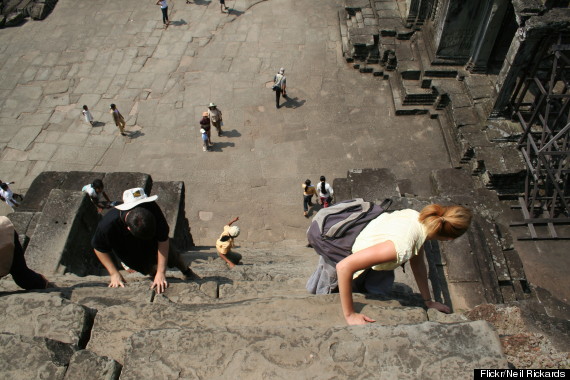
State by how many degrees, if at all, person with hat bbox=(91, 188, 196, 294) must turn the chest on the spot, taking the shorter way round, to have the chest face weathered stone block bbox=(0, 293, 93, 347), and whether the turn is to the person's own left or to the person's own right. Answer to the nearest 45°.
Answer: approximately 45° to the person's own right

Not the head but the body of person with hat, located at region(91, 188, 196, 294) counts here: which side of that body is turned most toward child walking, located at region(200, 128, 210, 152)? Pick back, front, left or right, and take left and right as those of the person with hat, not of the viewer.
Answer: back

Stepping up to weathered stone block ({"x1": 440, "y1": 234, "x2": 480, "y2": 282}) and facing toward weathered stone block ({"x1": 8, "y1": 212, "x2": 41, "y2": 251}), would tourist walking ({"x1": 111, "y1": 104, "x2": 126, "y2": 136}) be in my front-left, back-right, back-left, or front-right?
front-right

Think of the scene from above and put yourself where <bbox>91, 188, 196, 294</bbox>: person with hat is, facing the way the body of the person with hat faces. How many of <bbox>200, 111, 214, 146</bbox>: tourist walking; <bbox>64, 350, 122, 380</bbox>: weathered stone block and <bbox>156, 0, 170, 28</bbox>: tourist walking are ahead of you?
1

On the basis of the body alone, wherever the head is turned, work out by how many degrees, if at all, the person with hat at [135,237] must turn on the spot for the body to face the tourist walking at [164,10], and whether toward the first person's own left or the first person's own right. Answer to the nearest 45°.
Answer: approximately 180°

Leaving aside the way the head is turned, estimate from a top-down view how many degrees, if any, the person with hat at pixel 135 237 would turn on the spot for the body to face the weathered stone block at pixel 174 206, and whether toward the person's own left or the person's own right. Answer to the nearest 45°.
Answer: approximately 180°

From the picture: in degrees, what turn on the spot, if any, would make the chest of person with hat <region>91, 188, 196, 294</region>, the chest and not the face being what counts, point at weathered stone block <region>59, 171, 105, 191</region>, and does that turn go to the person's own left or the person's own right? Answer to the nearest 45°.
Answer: approximately 180°

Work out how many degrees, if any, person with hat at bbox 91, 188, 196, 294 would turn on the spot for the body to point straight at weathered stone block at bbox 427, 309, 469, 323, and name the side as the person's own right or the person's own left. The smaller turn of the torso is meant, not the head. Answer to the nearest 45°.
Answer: approximately 45° to the person's own left

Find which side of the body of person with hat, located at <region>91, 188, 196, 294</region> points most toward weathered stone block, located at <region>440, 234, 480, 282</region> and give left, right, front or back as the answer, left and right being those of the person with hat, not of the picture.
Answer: left

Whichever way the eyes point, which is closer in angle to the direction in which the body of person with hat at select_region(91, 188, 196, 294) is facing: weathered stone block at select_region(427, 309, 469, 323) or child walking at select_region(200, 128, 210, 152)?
the weathered stone block

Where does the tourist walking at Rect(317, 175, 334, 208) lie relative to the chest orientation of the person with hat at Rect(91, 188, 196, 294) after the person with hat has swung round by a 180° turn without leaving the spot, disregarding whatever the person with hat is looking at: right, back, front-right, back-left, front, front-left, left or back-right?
front-right

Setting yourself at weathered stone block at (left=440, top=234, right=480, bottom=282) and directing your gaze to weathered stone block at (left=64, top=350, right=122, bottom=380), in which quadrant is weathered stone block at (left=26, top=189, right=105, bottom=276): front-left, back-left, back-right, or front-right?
front-right

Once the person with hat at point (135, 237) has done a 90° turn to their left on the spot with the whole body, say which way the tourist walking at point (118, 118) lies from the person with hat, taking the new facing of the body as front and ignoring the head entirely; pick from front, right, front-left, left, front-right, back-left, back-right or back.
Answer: left

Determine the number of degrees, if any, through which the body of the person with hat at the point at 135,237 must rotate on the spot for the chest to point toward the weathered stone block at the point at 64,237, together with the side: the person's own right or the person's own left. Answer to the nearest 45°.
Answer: approximately 135° to the person's own right

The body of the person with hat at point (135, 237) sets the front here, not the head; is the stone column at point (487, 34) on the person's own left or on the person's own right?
on the person's own left

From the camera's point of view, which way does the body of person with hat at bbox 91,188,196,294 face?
toward the camera
